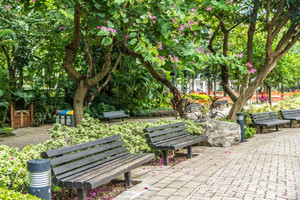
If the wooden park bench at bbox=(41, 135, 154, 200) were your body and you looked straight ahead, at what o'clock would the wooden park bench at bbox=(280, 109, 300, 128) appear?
the wooden park bench at bbox=(280, 109, 300, 128) is roughly at 9 o'clock from the wooden park bench at bbox=(41, 135, 154, 200).

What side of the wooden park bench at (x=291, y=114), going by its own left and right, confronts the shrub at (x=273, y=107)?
back

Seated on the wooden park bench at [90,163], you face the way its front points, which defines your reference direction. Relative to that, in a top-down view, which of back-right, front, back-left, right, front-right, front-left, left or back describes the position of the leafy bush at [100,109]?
back-left

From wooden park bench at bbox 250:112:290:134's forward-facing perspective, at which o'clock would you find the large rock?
The large rock is roughly at 2 o'clock from the wooden park bench.

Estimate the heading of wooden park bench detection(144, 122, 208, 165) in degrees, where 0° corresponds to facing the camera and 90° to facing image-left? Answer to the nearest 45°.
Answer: approximately 315°

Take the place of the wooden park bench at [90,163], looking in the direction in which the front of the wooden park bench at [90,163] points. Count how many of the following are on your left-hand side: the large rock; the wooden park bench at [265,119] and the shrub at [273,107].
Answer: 3

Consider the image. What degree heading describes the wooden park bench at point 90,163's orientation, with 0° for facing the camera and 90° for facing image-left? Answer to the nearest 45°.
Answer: approximately 315°

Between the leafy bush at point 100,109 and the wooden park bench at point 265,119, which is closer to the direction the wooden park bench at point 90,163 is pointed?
the wooden park bench

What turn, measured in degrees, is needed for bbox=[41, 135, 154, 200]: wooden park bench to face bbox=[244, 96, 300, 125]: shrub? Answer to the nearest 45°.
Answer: approximately 90° to its left
